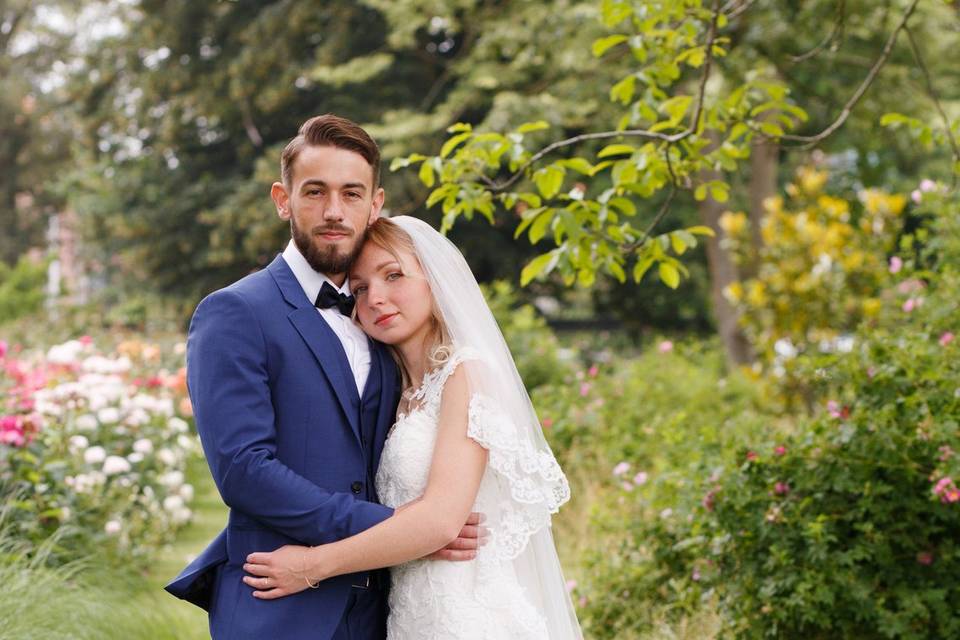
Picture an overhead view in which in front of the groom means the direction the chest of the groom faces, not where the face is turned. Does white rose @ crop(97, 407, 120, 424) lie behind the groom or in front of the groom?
behind

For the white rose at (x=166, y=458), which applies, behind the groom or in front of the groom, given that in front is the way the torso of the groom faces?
behind

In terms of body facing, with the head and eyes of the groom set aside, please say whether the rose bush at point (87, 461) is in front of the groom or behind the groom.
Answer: behind

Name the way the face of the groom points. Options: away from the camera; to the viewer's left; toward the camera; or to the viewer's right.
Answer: toward the camera

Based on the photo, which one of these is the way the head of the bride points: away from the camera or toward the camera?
toward the camera

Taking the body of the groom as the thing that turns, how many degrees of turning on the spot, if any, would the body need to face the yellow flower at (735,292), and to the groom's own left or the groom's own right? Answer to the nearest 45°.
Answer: approximately 90° to the groom's own left
